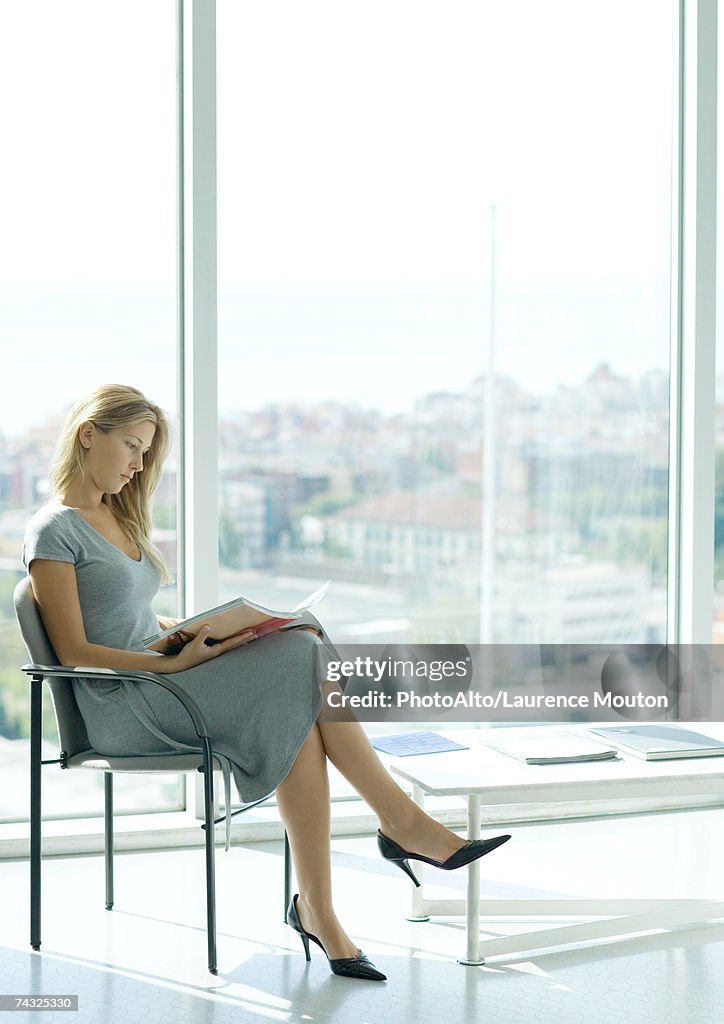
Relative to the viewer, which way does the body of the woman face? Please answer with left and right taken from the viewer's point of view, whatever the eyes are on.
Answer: facing to the right of the viewer

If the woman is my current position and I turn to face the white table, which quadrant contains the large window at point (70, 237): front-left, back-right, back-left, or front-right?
back-left

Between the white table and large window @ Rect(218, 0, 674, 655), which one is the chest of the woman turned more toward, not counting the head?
the white table

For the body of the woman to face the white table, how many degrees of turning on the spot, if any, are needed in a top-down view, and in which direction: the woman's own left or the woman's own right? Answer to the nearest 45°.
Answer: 0° — they already face it

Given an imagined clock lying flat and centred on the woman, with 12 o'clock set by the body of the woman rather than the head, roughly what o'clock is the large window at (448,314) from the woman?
The large window is roughly at 10 o'clock from the woman.

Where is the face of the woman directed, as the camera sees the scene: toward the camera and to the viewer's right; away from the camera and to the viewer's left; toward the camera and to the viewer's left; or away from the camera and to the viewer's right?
toward the camera and to the viewer's right

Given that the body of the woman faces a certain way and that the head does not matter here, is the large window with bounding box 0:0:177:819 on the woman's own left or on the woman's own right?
on the woman's own left

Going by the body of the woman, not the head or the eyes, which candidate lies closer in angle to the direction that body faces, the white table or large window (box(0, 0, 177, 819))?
the white table
